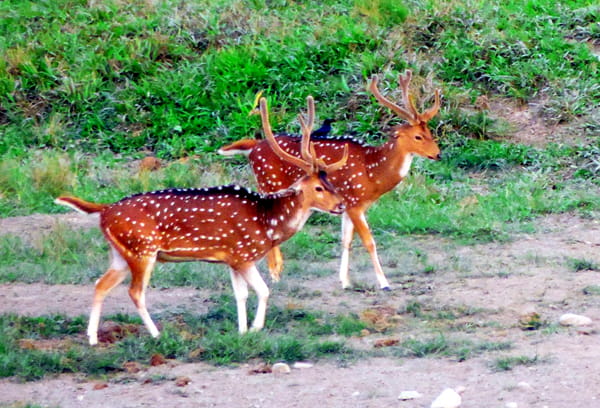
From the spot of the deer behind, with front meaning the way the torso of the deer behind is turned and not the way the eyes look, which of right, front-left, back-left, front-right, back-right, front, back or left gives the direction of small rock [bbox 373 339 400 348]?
right

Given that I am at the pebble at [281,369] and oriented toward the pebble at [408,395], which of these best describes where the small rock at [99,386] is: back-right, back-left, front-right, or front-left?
back-right

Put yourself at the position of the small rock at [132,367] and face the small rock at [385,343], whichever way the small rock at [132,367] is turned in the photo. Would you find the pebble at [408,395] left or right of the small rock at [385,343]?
right

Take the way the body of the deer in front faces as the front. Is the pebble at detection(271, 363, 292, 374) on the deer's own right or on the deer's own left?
on the deer's own right

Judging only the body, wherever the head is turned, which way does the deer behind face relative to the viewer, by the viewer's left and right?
facing to the right of the viewer

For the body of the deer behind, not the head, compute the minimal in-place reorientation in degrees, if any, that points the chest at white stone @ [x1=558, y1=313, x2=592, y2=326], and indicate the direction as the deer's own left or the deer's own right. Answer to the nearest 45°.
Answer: approximately 45° to the deer's own right

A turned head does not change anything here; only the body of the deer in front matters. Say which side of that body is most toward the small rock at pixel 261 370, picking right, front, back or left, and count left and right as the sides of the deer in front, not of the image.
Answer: right

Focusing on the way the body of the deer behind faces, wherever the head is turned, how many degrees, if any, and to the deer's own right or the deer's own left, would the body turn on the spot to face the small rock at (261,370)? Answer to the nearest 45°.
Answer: approximately 90° to the deer's own right

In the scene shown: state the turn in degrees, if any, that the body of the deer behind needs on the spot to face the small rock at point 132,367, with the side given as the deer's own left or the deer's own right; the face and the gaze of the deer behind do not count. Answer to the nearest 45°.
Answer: approximately 135° to the deer's own right

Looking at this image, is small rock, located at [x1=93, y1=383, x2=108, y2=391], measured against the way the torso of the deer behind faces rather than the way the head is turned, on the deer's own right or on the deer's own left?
on the deer's own right

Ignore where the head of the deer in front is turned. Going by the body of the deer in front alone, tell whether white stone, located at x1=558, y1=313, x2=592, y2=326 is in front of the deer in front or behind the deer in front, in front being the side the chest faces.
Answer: in front

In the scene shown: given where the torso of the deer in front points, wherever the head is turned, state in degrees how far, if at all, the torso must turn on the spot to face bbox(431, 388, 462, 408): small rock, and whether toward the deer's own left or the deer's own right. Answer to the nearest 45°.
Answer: approximately 45° to the deer's own right

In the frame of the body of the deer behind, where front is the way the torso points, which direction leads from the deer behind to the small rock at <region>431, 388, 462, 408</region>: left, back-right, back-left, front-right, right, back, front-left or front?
right

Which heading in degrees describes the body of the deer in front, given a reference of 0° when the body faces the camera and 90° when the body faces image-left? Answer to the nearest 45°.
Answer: approximately 270°
